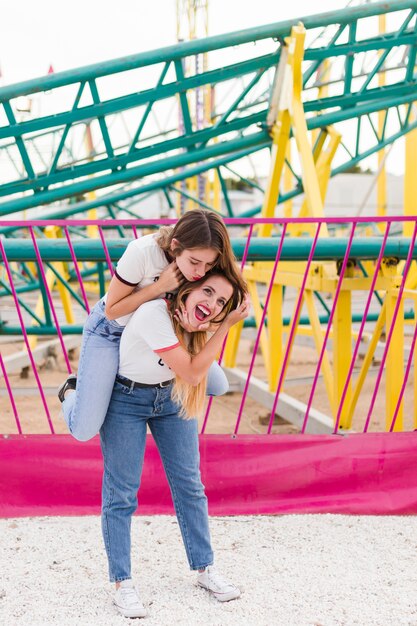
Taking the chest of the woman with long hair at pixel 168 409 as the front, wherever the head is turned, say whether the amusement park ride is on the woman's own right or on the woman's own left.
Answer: on the woman's own left

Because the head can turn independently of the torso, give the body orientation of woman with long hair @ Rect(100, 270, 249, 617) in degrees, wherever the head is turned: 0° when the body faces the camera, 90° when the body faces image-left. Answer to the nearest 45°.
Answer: approximately 315°
